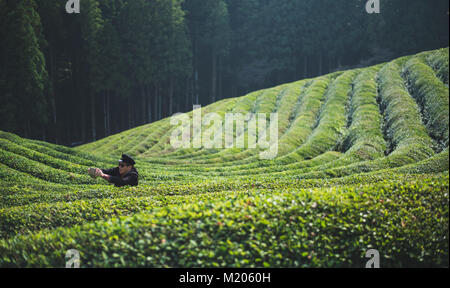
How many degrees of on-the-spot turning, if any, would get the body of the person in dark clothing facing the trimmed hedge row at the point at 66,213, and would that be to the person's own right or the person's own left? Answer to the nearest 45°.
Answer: approximately 45° to the person's own left

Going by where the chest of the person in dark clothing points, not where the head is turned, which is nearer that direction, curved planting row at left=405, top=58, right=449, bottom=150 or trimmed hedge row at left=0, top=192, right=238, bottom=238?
the trimmed hedge row

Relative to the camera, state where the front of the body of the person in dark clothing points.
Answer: to the viewer's left

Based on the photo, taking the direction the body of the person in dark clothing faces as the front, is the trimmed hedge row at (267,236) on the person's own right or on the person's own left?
on the person's own left

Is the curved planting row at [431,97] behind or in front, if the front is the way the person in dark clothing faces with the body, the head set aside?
behind
